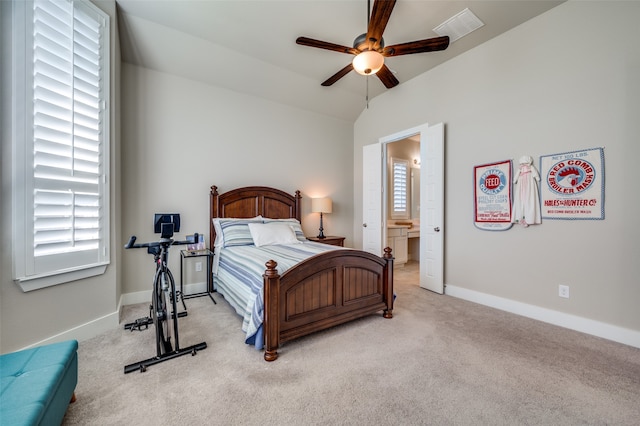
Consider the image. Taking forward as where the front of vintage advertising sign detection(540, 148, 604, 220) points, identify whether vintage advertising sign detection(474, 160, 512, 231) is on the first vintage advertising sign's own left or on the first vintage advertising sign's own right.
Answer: on the first vintage advertising sign's own right

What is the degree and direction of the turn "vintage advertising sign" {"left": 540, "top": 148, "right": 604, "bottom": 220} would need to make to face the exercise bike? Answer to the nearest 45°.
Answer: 0° — it already faces it

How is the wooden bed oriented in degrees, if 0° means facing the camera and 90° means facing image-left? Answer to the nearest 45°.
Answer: approximately 315°

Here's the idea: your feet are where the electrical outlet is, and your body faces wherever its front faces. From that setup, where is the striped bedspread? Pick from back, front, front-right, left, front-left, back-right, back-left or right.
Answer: front

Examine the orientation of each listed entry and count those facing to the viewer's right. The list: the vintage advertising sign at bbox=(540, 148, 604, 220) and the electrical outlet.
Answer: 0

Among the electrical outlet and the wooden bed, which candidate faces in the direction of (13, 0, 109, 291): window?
the electrical outlet

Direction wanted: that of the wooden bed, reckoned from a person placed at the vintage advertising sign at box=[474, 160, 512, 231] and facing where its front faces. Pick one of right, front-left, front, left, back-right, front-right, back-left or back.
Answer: front

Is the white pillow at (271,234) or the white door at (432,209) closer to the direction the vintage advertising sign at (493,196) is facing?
the white pillow

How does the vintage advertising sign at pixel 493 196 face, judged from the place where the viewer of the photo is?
facing the viewer and to the left of the viewer

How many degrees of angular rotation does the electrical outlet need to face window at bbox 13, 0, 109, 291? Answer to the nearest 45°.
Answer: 0° — it already faces it

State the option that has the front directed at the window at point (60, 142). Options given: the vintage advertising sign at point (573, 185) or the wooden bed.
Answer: the vintage advertising sign
